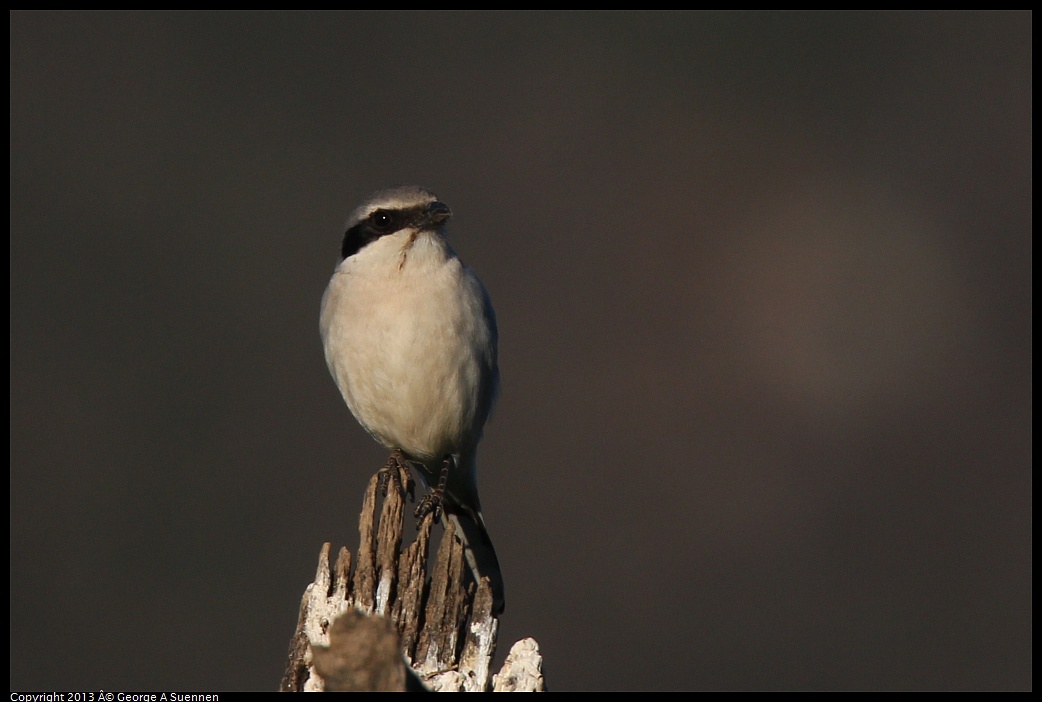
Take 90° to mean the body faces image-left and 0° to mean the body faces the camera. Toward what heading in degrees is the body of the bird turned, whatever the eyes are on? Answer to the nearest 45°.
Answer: approximately 0°
